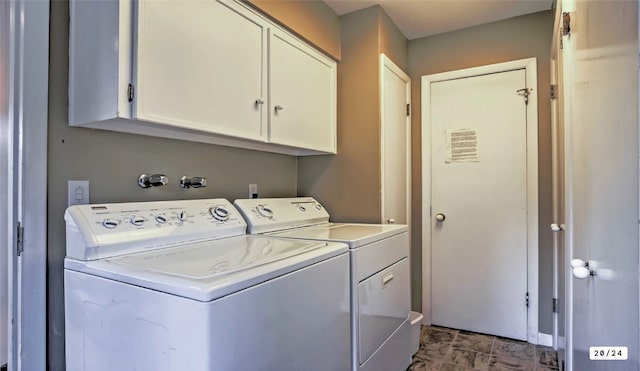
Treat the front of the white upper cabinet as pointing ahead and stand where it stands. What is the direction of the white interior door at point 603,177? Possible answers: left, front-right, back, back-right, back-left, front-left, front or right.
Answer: front

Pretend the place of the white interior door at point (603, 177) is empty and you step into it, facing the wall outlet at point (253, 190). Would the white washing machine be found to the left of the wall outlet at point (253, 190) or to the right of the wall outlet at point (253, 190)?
left

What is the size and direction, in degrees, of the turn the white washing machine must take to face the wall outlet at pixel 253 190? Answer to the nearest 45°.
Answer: approximately 135° to its left

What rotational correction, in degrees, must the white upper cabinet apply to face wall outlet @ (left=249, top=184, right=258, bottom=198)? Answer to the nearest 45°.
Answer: approximately 90° to its left

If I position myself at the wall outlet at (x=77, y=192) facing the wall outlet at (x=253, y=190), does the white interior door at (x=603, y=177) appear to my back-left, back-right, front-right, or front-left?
front-right

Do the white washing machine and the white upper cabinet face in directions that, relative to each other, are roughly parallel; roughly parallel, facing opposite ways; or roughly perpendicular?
roughly parallel

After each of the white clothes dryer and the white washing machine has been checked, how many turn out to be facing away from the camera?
0

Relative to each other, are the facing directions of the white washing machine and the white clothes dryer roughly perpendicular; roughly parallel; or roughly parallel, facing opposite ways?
roughly parallel

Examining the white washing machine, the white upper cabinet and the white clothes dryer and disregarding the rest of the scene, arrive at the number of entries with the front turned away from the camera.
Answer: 0

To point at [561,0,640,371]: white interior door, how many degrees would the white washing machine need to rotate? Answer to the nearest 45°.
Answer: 0° — it already faces it

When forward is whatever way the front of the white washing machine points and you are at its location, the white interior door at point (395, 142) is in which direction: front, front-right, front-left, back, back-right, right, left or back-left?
left

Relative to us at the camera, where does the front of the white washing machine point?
facing the viewer and to the right of the viewer
